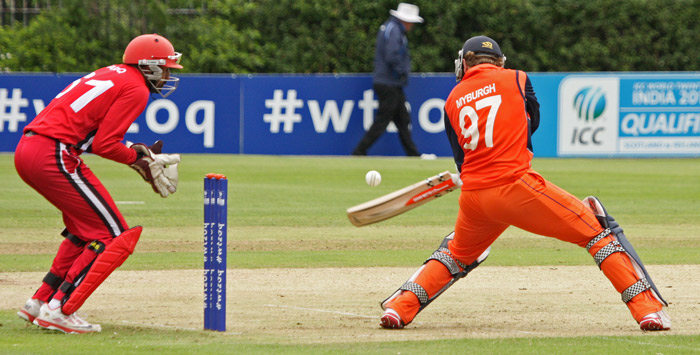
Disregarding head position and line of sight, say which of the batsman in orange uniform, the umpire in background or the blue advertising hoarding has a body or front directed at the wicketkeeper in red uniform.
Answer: the blue advertising hoarding

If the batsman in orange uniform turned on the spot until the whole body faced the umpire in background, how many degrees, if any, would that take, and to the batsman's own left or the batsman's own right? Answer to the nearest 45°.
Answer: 0° — they already face them

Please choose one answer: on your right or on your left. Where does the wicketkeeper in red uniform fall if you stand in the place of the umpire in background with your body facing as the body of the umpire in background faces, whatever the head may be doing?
on your right

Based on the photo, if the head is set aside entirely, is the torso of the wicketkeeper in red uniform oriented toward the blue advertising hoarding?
no

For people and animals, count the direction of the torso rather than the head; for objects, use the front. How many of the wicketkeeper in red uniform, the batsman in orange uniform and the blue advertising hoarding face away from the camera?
1

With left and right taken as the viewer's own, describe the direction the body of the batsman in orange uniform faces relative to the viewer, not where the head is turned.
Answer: facing away from the viewer

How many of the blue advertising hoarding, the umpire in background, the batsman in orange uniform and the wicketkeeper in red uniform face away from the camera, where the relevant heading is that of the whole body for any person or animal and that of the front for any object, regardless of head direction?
1

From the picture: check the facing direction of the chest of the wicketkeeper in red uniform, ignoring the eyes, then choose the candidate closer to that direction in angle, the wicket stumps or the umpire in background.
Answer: the wicket stumps

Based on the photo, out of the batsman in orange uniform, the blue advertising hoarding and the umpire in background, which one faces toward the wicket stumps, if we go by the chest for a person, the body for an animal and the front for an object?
the blue advertising hoarding

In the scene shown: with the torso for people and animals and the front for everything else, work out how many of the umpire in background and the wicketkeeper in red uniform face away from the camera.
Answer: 0

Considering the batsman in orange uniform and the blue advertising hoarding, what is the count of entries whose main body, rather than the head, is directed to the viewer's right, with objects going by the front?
0

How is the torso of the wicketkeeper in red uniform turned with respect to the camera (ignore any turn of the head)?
to the viewer's right

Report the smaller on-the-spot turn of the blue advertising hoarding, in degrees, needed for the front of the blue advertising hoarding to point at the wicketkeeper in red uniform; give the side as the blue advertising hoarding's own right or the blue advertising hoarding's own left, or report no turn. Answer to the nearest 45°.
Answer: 0° — it already faces them

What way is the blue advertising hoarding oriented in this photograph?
toward the camera
